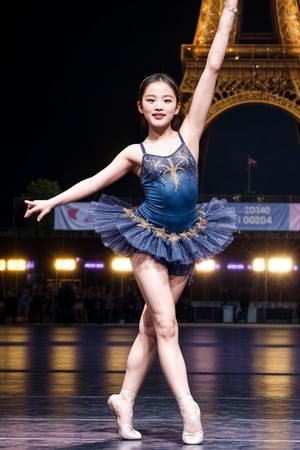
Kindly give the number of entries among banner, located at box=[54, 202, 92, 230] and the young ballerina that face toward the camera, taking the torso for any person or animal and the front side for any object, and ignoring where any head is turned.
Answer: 2

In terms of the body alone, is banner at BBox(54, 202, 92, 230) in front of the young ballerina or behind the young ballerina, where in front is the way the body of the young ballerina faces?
behind

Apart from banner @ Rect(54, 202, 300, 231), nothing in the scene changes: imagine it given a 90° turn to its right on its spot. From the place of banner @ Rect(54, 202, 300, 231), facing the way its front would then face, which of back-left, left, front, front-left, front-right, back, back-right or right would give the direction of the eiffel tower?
right

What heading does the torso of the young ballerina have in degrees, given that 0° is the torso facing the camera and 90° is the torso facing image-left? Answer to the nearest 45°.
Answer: approximately 0°

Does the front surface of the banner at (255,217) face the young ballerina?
yes

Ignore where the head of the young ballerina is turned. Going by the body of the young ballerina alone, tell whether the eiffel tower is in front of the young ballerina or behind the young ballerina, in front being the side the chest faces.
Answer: behind

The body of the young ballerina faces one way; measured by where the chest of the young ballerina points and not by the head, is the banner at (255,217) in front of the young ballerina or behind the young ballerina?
behind

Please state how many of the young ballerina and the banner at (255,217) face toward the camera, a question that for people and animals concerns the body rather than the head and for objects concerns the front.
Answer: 2

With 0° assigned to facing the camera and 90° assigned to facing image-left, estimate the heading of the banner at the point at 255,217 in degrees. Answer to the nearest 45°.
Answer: approximately 0°

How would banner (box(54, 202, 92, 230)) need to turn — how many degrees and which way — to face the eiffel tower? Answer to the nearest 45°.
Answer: approximately 135° to its left
